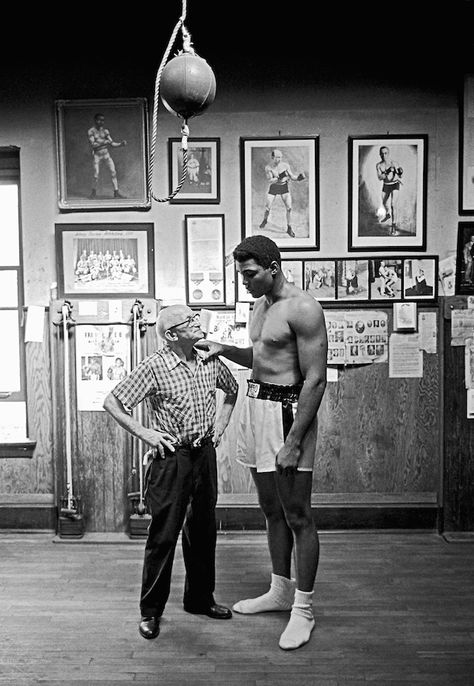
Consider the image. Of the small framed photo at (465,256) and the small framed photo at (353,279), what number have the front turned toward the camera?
2

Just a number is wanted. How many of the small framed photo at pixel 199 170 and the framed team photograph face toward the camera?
2

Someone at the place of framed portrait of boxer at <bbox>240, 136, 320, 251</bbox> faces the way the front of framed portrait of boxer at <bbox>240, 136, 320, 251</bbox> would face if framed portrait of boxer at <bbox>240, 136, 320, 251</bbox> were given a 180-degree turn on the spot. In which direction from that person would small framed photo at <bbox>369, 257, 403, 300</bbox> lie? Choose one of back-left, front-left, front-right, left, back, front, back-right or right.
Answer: right

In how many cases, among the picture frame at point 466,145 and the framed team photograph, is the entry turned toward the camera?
2

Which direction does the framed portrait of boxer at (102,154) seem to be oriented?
toward the camera

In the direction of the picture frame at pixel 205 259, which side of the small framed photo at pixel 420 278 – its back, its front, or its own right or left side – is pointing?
right

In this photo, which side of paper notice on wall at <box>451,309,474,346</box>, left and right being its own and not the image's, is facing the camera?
front

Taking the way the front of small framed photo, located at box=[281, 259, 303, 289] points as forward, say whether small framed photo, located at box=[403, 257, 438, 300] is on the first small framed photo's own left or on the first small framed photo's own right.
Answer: on the first small framed photo's own left

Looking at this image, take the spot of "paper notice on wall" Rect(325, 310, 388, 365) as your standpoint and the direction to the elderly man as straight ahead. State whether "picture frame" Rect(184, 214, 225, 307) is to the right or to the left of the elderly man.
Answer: right

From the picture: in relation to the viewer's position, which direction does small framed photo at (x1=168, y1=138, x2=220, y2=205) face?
facing the viewer

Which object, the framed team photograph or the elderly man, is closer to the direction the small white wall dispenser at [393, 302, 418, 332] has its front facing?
the elderly man

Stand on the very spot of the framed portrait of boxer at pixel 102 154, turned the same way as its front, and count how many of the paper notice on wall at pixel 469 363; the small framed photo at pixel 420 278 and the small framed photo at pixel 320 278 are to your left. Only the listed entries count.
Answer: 3

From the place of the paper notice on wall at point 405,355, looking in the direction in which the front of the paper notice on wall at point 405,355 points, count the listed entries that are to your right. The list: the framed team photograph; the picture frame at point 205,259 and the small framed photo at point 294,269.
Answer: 3

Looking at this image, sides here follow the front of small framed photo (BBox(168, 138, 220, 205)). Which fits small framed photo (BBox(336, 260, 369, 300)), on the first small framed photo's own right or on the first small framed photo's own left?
on the first small framed photo's own left
